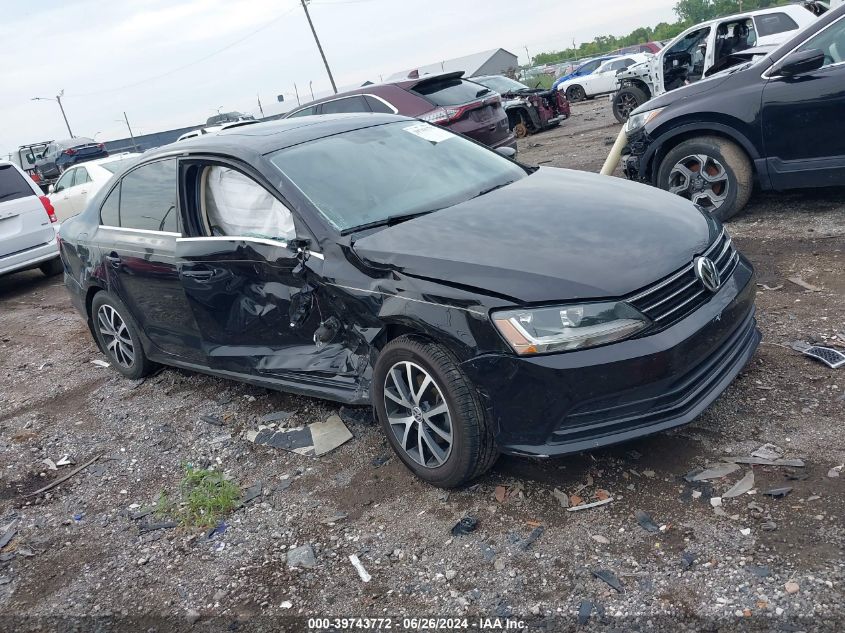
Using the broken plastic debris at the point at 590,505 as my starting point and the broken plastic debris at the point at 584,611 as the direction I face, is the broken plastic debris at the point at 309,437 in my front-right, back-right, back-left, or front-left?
back-right

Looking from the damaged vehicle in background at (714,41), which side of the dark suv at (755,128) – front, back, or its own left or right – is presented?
right

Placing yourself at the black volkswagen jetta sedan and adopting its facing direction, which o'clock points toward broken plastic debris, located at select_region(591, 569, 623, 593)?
The broken plastic debris is roughly at 1 o'clock from the black volkswagen jetta sedan.

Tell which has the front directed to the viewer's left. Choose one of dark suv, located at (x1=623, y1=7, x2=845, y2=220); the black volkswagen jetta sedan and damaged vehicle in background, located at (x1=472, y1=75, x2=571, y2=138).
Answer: the dark suv

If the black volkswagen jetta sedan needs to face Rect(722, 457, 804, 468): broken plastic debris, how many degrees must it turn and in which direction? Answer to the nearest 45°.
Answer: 0° — it already faces it

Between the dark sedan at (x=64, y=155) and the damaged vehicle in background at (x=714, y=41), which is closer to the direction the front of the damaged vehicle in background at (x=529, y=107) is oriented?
the damaged vehicle in background

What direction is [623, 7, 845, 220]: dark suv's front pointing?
to the viewer's left

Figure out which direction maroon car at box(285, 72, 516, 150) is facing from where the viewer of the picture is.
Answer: facing away from the viewer and to the left of the viewer
